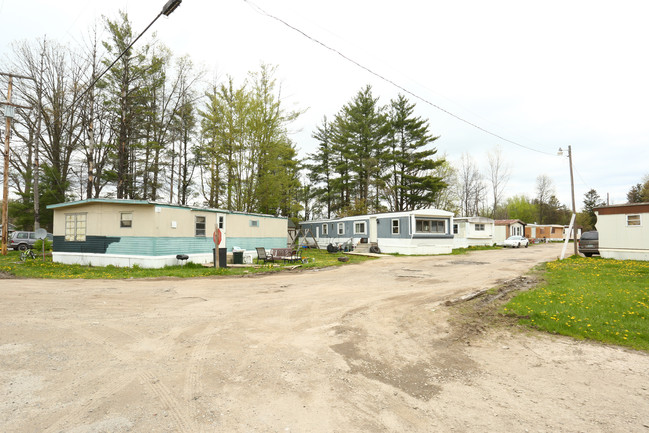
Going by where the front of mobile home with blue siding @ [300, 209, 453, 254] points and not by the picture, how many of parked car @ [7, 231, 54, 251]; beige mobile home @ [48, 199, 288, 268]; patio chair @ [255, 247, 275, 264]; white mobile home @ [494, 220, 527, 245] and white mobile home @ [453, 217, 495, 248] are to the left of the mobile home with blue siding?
2

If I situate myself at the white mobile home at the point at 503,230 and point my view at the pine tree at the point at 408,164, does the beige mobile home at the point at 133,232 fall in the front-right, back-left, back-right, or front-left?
front-left

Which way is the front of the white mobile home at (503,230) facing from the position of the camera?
facing the viewer and to the right of the viewer

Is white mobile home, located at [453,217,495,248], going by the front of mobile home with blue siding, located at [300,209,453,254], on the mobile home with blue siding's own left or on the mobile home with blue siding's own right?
on the mobile home with blue siding's own left

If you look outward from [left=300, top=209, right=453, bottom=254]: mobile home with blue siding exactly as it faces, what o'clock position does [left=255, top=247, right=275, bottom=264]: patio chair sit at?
The patio chair is roughly at 3 o'clock from the mobile home with blue siding.

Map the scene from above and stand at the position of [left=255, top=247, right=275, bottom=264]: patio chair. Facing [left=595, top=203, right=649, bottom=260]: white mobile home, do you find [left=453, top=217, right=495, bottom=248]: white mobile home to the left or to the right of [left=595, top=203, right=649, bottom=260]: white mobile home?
left

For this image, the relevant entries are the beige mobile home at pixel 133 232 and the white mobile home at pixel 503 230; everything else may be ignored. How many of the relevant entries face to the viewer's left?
0

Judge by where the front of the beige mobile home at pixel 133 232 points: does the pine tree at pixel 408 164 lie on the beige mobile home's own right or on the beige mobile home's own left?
on the beige mobile home's own left

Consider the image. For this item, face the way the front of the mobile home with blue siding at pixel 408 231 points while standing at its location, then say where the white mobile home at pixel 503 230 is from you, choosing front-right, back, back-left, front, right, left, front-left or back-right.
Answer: left

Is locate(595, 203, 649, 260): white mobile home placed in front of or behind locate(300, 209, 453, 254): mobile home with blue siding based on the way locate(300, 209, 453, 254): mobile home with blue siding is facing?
in front

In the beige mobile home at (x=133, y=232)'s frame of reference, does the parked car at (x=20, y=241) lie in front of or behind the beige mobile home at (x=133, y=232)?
behind

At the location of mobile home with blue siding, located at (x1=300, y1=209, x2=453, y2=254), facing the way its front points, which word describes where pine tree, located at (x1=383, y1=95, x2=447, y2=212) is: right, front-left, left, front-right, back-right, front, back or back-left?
back-left

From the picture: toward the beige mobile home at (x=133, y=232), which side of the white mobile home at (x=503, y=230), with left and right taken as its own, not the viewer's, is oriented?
right

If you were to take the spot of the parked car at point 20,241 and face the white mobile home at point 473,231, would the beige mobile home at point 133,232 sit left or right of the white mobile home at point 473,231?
right
